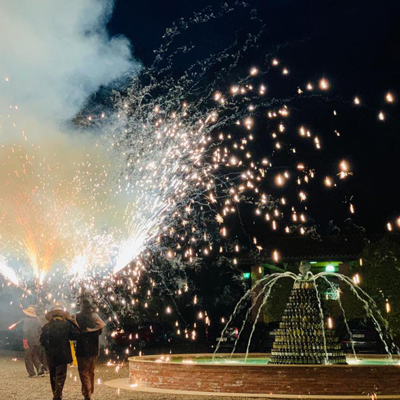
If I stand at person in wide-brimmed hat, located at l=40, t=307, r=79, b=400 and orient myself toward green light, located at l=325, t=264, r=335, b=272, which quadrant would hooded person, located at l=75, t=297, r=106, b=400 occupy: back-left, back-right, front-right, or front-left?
front-right

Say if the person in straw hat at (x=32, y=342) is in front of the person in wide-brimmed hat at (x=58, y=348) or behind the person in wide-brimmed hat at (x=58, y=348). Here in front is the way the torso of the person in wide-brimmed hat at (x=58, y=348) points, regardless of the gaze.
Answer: in front

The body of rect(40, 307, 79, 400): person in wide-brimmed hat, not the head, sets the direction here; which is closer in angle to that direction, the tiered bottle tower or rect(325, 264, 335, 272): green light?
the green light

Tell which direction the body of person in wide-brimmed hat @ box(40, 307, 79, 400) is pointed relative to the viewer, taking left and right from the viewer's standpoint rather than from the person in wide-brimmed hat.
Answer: facing away from the viewer

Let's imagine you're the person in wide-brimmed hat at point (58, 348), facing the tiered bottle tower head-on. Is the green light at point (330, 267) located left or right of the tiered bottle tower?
left

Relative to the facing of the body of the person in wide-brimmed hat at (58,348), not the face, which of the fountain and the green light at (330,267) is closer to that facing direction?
the green light

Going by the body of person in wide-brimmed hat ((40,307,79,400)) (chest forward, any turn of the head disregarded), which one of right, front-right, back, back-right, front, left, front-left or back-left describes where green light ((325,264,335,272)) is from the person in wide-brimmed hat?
front-right

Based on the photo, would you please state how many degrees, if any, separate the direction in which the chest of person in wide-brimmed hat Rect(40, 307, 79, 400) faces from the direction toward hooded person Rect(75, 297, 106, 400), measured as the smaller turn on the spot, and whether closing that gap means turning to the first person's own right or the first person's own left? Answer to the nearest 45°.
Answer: approximately 90° to the first person's own right

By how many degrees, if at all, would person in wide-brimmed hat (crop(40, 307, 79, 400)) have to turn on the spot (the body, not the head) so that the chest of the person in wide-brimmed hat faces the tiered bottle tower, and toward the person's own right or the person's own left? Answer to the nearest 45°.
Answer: approximately 90° to the person's own right

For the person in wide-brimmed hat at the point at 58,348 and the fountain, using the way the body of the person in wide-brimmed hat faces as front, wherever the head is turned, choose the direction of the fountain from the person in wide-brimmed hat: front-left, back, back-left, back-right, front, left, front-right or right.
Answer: right
